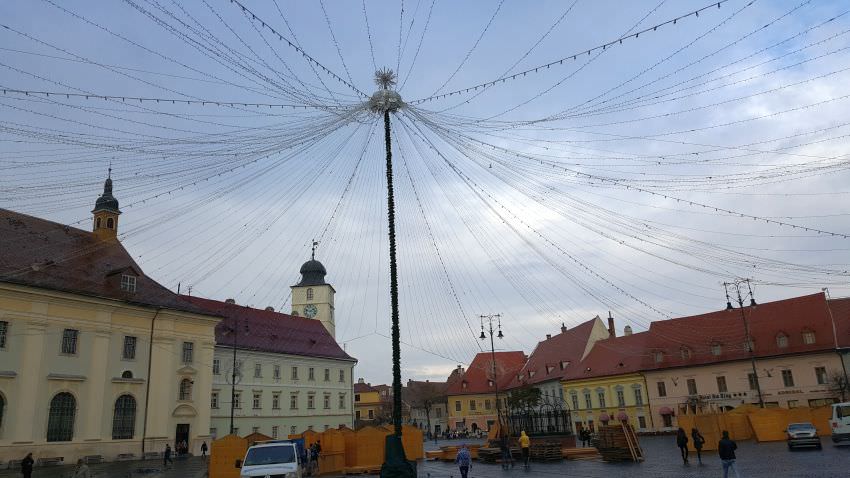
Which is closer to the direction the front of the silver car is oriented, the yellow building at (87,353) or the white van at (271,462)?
the white van

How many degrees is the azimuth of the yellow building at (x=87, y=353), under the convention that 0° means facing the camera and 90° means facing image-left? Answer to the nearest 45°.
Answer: approximately 315°

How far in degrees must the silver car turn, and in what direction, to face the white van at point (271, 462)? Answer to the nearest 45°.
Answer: approximately 45° to its right

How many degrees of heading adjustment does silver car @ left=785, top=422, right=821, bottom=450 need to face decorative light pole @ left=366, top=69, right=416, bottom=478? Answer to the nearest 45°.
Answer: approximately 45° to its right

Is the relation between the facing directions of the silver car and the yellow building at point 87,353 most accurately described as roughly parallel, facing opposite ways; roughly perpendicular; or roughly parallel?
roughly perpendicular

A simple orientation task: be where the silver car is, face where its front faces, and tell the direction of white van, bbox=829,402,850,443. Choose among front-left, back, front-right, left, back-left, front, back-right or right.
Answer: back-left

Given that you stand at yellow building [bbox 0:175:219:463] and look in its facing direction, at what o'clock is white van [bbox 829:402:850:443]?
The white van is roughly at 12 o'clock from the yellow building.

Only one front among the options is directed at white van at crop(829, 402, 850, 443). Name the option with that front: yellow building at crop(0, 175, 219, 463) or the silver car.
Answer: the yellow building

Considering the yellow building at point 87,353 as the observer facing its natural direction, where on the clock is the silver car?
The silver car is roughly at 12 o'clock from the yellow building.
